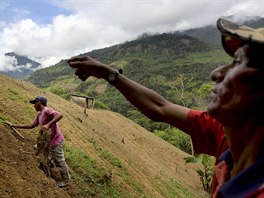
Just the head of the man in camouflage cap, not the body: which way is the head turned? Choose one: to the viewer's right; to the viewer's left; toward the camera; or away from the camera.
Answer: to the viewer's left

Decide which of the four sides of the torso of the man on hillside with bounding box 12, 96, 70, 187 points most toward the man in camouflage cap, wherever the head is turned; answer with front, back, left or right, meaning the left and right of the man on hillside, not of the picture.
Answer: left

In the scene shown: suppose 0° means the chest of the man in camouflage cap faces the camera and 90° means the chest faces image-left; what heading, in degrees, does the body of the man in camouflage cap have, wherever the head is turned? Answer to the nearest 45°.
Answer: approximately 90°

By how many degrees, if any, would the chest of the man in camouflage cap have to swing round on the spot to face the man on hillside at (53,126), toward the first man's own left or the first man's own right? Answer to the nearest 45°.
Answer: approximately 45° to the first man's own right

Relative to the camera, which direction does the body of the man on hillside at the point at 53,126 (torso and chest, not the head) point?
to the viewer's left

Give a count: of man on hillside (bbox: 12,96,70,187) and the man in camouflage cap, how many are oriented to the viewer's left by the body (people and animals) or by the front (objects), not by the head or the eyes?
2
